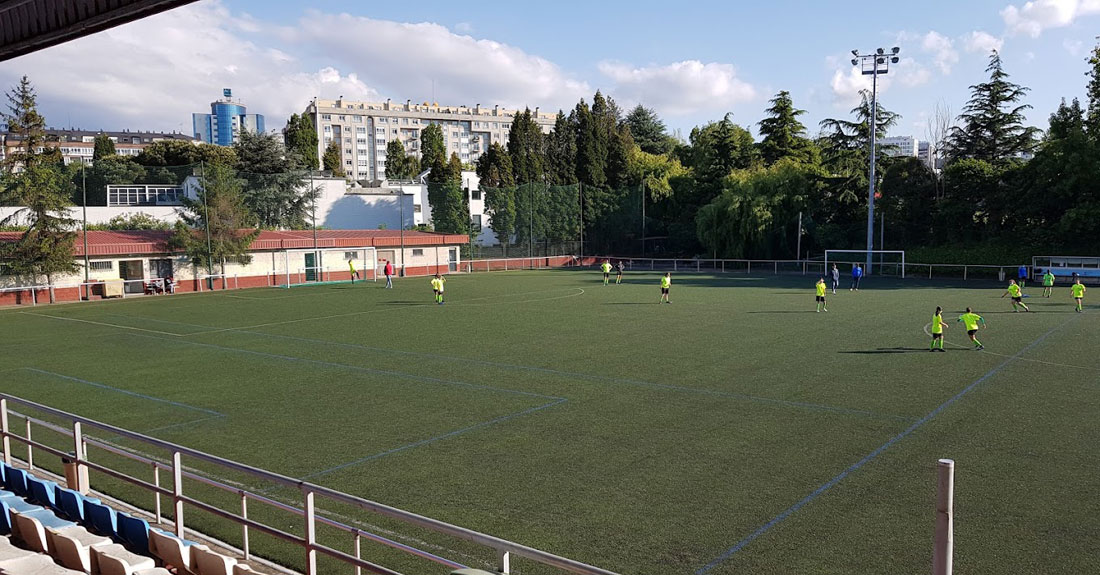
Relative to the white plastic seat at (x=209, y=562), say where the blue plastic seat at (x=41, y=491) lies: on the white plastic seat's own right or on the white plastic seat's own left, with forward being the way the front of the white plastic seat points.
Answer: on the white plastic seat's own left

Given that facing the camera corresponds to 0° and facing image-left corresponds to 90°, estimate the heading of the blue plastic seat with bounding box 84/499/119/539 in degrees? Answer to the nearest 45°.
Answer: approximately 225°

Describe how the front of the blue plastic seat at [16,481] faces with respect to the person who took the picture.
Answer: facing away from the viewer and to the right of the viewer

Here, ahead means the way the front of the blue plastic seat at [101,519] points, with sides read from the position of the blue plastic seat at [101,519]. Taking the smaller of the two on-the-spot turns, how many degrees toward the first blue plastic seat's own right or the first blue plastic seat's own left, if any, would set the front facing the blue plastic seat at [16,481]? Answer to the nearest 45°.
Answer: approximately 45° to the first blue plastic seat's own left

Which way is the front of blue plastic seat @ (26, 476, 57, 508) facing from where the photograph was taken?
facing away from the viewer and to the right of the viewer

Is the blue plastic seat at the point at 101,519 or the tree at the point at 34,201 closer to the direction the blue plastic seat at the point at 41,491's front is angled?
the tree

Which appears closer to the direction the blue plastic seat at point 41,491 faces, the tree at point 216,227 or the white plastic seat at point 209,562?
the tree

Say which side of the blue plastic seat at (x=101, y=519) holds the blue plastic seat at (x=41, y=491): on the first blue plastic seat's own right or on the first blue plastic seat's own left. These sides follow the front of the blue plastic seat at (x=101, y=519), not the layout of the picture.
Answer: on the first blue plastic seat's own left

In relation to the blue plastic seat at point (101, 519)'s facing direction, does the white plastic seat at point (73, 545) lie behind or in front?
behind

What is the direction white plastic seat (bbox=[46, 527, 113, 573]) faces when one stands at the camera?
facing away from the viewer and to the right of the viewer

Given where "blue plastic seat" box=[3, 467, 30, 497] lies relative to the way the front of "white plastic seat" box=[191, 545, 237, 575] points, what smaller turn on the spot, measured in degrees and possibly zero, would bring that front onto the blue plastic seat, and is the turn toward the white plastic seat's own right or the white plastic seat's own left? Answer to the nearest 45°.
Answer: approximately 90° to the white plastic seat's own left

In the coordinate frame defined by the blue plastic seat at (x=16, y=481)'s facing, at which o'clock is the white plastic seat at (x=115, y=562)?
The white plastic seat is roughly at 4 o'clock from the blue plastic seat.

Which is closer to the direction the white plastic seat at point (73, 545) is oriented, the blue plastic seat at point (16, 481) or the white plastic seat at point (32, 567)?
the blue plastic seat
